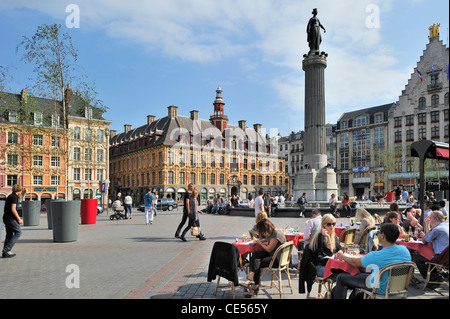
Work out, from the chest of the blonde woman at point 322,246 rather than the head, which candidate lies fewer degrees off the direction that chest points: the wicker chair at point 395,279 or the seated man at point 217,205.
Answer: the wicker chair

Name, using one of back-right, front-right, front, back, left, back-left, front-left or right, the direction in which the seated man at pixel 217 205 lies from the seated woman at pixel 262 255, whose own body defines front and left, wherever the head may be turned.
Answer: right

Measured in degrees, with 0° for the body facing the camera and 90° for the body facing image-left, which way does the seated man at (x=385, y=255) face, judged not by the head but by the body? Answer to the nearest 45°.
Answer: approximately 135°

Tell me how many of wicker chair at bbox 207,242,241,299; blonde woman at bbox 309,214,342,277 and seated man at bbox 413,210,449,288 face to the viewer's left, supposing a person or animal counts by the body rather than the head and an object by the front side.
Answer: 1

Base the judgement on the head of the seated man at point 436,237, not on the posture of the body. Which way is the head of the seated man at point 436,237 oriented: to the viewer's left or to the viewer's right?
to the viewer's left

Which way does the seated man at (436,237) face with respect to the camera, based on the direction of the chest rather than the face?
to the viewer's left
